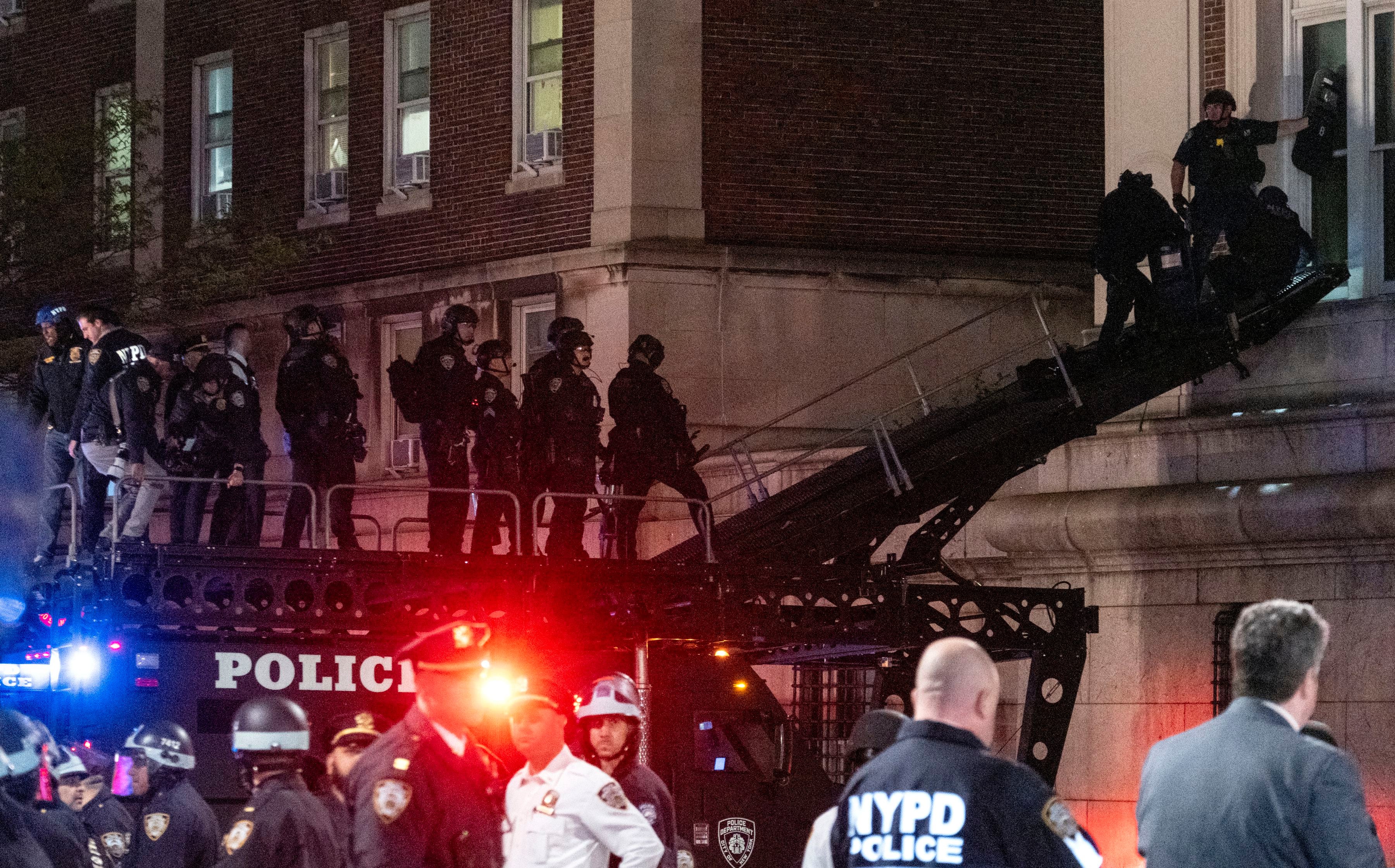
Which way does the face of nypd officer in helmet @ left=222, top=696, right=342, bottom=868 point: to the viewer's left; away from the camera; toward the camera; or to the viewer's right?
away from the camera

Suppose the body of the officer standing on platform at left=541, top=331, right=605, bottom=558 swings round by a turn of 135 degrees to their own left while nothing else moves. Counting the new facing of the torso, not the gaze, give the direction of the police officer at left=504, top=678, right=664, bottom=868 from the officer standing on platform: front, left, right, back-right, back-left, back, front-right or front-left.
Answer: back

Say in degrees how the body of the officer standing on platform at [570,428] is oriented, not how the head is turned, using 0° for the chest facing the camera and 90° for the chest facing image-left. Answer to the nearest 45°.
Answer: approximately 315°

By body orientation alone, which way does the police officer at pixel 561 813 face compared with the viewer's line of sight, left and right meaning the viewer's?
facing the viewer and to the left of the viewer

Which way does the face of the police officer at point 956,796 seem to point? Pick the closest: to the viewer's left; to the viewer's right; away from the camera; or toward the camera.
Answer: away from the camera

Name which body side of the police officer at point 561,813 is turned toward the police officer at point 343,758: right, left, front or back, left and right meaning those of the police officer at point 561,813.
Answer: right

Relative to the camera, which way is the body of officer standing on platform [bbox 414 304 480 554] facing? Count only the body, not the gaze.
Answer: to the viewer's right

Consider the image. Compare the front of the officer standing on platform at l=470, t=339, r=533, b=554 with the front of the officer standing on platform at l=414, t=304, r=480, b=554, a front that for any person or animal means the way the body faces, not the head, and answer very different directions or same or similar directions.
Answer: same or similar directions

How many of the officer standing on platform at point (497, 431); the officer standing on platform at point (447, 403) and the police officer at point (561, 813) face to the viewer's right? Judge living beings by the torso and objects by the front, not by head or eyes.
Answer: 2

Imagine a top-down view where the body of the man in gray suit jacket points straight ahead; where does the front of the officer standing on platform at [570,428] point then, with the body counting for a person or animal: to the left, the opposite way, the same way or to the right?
to the right

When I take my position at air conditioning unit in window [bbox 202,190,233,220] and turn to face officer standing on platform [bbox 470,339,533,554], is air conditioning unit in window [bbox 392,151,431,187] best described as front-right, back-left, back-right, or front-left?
front-left

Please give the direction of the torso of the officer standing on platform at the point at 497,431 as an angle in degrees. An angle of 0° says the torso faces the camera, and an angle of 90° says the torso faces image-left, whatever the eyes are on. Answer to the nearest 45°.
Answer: approximately 270°

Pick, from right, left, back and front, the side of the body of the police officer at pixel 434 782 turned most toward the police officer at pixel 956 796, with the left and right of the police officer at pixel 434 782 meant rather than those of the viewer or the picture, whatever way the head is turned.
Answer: front

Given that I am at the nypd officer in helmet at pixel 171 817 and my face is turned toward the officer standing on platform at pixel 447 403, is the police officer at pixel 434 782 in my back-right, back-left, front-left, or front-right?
back-right

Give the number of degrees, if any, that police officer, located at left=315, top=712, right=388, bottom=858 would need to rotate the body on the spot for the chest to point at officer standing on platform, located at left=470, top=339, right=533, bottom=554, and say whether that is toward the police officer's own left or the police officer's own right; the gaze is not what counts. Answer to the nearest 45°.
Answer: approximately 135° to the police officer's own left

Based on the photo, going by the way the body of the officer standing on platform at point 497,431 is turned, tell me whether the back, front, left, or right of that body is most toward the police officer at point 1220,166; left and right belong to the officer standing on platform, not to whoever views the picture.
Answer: front
